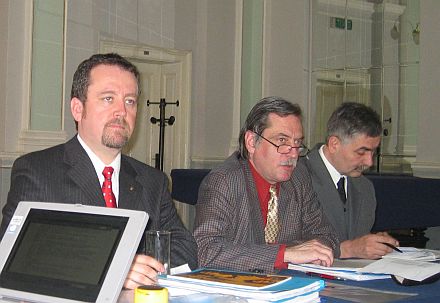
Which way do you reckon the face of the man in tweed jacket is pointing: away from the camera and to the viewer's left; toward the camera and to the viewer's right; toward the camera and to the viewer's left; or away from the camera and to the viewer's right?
toward the camera and to the viewer's right

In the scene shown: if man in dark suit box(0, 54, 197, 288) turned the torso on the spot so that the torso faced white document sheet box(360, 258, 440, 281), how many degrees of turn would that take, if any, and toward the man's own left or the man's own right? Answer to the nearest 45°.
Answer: approximately 45° to the man's own left

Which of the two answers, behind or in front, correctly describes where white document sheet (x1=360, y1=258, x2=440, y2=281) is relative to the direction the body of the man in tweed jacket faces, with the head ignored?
in front

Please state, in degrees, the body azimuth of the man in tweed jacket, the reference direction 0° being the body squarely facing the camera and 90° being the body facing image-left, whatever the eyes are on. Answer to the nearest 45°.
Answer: approximately 315°

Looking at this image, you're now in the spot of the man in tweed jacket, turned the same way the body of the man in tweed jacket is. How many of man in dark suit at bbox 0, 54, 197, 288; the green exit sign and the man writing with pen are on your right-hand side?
1

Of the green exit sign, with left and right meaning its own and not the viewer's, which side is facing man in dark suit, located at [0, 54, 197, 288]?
front
